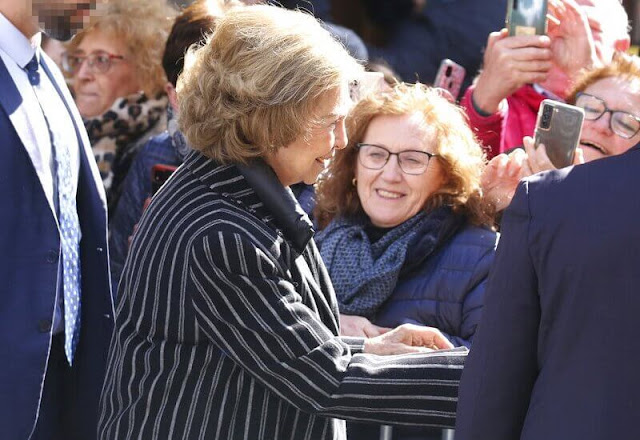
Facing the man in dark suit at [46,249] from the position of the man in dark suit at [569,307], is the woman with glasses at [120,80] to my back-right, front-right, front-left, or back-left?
front-right

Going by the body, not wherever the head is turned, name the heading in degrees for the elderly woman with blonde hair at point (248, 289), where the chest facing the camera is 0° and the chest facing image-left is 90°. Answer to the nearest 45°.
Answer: approximately 270°

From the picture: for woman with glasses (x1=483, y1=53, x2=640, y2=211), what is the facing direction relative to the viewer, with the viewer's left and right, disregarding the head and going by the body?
facing the viewer and to the left of the viewer

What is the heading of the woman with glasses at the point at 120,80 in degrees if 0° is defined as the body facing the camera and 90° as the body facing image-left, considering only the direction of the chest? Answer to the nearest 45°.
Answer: approximately 45°

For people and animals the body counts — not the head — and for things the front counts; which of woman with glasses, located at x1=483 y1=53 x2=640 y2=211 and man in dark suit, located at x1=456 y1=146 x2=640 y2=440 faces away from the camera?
the man in dark suit

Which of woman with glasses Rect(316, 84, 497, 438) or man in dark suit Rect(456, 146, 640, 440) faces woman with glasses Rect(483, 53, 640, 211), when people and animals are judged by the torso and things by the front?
the man in dark suit

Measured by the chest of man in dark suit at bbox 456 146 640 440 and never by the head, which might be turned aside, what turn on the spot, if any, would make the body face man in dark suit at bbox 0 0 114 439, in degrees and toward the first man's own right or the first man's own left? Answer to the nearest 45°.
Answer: approximately 45° to the first man's own left

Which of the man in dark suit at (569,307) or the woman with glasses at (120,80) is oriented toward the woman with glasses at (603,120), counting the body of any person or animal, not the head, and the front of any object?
the man in dark suit

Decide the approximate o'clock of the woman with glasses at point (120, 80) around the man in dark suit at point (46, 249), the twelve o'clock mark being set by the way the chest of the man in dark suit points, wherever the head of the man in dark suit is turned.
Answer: The woman with glasses is roughly at 8 o'clock from the man in dark suit.

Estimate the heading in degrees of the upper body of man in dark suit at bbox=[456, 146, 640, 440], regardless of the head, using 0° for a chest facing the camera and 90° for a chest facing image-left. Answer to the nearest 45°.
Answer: approximately 180°

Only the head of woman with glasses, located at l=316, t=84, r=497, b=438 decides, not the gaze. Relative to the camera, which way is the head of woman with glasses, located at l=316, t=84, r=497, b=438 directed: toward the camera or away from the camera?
toward the camera

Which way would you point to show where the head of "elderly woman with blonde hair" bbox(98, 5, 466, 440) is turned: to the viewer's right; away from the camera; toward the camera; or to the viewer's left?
to the viewer's right

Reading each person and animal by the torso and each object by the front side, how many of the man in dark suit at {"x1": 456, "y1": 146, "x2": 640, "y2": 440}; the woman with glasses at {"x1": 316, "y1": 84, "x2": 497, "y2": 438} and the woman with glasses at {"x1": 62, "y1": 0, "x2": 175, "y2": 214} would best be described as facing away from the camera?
1

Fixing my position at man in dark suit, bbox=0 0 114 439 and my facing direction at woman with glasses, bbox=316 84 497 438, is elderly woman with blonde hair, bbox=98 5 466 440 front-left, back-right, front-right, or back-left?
front-right

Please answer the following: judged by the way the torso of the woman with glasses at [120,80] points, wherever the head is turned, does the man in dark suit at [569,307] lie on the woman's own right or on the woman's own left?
on the woman's own left

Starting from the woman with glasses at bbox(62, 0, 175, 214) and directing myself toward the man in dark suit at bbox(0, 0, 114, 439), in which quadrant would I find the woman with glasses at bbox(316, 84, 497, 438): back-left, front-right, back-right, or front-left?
front-left

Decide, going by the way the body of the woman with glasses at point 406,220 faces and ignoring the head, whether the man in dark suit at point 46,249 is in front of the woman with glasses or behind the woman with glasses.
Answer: in front
